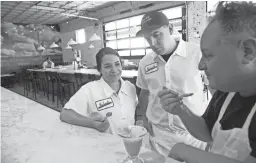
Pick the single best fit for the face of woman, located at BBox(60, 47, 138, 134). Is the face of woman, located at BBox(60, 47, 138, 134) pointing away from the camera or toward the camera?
toward the camera

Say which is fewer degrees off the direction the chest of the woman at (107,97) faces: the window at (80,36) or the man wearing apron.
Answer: the man wearing apron

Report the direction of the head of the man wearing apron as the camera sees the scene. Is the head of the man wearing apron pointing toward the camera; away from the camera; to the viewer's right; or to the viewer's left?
to the viewer's left

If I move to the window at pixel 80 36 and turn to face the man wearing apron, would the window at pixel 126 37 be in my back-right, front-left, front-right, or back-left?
front-left

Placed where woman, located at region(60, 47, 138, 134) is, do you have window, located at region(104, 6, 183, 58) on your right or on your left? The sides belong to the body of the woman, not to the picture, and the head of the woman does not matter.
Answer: on your left

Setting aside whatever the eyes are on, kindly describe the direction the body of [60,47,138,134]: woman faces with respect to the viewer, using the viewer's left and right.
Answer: facing the viewer and to the right of the viewer

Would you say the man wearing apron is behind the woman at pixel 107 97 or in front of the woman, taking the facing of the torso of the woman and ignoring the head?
in front

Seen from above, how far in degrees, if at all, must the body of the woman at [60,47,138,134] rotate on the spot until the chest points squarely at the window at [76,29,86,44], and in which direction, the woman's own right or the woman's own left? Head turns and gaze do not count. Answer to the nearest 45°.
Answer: approximately 135° to the woman's own left

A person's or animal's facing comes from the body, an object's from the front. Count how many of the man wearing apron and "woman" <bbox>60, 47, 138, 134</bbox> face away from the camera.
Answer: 0
